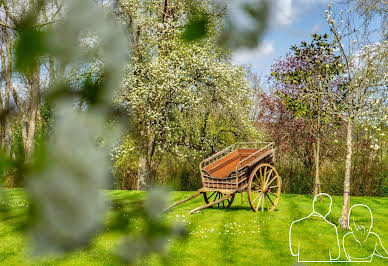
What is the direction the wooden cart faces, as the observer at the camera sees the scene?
facing the viewer and to the left of the viewer
